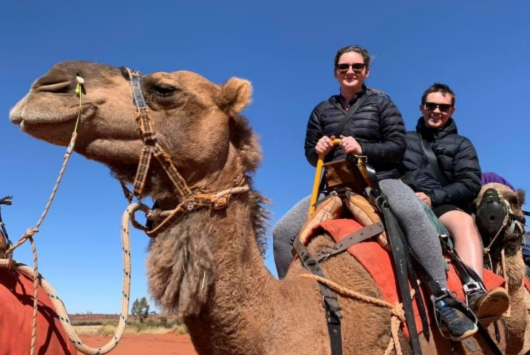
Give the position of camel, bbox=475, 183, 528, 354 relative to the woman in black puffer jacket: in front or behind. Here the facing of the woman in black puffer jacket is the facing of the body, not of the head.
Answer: behind

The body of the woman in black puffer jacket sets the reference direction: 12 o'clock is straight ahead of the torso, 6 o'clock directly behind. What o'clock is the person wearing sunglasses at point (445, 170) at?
The person wearing sunglasses is roughly at 7 o'clock from the woman in black puffer jacket.

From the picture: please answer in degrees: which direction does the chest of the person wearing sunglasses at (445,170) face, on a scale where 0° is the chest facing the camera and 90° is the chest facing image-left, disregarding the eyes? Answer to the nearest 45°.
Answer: approximately 0°

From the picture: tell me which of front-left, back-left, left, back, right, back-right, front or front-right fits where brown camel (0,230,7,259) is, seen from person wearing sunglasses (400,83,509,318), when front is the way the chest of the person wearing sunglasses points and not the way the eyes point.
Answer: front-right

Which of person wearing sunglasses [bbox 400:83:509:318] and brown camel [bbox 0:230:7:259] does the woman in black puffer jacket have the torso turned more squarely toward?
the brown camel

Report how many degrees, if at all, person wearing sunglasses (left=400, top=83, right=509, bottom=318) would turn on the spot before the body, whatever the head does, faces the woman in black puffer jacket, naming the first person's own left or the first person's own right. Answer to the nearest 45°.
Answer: approximately 45° to the first person's own right

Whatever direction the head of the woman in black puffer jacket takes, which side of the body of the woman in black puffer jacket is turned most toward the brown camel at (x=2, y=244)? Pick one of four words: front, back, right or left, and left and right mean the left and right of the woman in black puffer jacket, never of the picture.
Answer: front

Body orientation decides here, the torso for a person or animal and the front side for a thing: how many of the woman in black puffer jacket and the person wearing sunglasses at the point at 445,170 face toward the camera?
2
